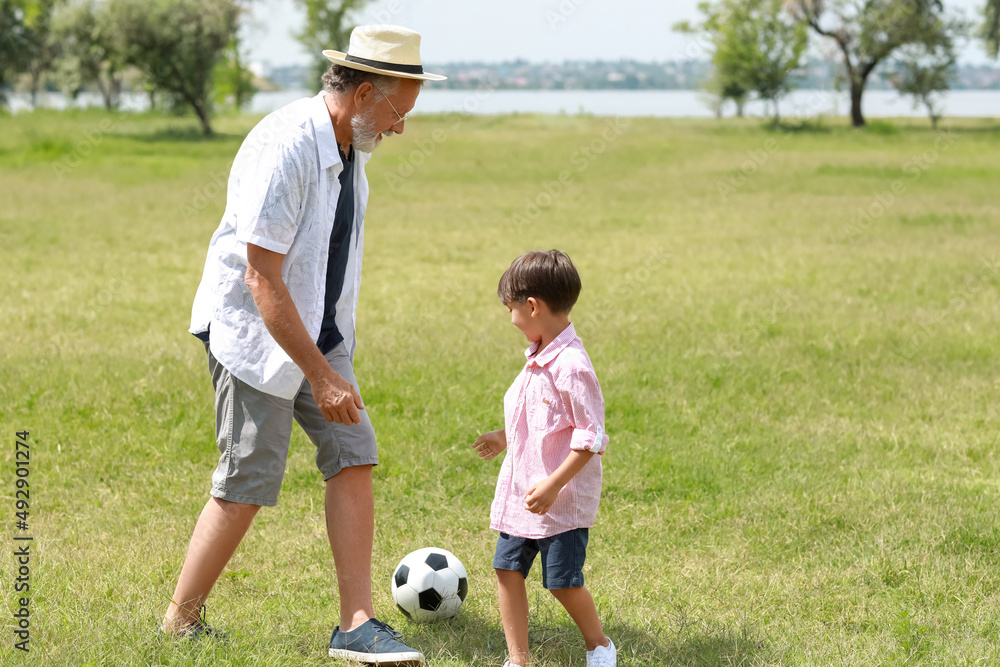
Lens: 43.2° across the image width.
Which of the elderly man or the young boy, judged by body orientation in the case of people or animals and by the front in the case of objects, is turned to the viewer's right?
the elderly man

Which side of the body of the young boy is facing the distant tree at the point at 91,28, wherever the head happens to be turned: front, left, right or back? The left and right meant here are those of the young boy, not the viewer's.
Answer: right

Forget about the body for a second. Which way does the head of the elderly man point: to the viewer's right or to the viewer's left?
to the viewer's right

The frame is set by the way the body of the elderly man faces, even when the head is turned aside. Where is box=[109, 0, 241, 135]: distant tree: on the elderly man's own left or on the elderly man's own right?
on the elderly man's own left

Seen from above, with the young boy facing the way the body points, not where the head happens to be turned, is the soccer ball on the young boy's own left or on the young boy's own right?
on the young boy's own right

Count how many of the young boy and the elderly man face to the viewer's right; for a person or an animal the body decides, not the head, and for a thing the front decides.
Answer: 1

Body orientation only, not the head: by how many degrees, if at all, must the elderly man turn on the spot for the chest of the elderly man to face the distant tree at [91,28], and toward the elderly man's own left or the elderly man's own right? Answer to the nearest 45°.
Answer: approximately 90° to the elderly man's own left

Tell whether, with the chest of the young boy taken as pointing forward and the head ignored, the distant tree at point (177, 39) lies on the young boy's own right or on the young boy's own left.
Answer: on the young boy's own right

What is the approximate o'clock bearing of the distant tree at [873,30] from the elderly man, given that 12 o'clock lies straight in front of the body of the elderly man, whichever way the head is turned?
The distant tree is roughly at 10 o'clock from the elderly man.

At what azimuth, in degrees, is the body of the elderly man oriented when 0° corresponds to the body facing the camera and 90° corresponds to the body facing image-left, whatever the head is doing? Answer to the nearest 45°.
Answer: approximately 270°

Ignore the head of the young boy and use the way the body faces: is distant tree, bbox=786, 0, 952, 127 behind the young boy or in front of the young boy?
behind

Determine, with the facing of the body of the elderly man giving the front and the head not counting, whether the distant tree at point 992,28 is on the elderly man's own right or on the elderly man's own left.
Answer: on the elderly man's own left
